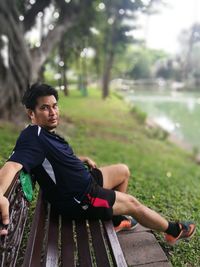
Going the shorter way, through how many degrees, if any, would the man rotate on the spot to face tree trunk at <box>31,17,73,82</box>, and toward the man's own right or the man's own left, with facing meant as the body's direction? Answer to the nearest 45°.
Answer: approximately 90° to the man's own left

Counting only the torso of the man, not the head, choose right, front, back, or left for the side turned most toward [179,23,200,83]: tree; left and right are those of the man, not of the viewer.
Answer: left

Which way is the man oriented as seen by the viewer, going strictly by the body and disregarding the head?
to the viewer's right

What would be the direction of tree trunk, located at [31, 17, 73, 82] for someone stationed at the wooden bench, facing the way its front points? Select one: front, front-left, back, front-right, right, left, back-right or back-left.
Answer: left

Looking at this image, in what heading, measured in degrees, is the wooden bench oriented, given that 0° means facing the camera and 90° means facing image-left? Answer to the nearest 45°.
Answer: approximately 270°

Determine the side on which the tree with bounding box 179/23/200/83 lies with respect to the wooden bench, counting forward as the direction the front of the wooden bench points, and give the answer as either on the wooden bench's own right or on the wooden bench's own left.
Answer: on the wooden bench's own left
